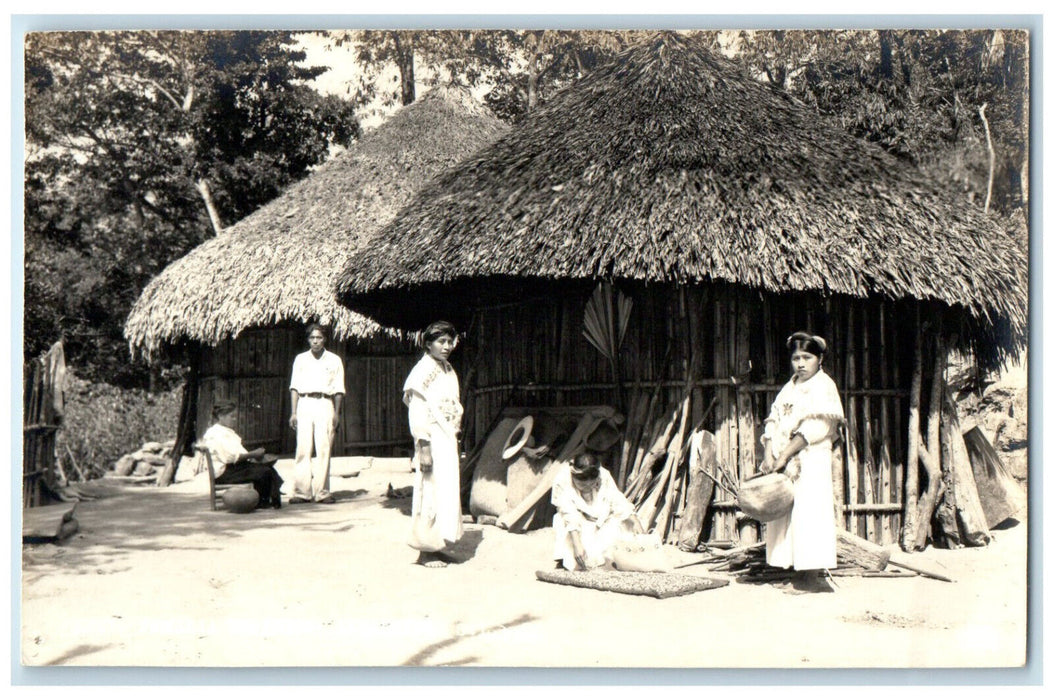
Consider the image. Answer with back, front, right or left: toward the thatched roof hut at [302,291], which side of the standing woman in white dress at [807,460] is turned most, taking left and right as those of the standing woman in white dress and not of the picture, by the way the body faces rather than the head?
right

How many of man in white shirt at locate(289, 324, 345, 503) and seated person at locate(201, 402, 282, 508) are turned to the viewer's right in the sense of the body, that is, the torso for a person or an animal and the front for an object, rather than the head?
1

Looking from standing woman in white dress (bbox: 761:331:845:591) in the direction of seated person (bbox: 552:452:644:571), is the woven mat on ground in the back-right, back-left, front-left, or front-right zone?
front-left

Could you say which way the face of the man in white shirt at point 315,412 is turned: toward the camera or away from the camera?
toward the camera

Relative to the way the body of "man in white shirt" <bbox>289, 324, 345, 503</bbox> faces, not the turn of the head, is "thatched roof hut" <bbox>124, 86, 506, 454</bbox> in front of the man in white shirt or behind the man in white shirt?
behind

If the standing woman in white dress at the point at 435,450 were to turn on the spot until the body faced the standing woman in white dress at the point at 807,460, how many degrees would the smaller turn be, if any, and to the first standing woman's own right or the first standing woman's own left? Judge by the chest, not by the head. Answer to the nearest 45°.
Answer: approximately 45° to the first standing woman's own left

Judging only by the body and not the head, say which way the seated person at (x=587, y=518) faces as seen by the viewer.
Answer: toward the camera

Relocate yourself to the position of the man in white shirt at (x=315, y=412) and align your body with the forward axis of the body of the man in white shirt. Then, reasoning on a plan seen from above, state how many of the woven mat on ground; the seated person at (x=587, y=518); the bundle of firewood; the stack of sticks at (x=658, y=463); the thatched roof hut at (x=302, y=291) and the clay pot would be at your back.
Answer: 1

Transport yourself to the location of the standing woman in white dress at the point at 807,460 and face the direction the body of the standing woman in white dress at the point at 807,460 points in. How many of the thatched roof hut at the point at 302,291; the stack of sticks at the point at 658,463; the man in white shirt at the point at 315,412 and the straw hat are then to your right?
4

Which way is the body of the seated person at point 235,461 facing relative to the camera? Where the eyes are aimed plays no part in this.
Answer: to the viewer's right

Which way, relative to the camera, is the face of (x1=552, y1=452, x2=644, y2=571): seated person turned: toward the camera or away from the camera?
toward the camera

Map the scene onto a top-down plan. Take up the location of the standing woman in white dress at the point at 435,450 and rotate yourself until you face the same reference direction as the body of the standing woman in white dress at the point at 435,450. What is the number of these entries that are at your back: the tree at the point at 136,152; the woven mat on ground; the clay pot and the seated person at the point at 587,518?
2

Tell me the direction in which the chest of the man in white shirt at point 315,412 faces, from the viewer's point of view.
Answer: toward the camera

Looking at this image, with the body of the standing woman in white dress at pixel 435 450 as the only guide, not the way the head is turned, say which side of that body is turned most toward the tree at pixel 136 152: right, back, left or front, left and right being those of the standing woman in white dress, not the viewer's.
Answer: back

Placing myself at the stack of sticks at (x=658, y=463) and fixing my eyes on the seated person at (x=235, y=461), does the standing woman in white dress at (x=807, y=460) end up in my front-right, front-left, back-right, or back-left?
back-left

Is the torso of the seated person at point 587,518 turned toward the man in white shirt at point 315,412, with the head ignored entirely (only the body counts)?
no

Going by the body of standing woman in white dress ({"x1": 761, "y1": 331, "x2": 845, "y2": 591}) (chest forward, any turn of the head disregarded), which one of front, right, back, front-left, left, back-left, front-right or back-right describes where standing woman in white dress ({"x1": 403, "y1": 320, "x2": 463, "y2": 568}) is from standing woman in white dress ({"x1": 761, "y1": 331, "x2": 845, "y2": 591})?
front-right

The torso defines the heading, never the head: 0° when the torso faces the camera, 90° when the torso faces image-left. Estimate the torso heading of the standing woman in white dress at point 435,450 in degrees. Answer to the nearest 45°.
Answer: approximately 315°
